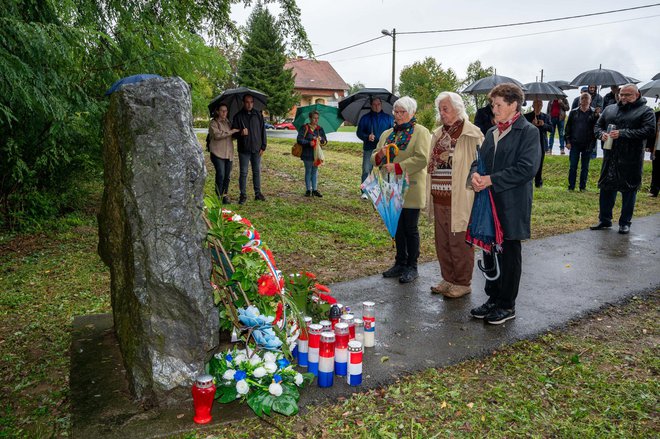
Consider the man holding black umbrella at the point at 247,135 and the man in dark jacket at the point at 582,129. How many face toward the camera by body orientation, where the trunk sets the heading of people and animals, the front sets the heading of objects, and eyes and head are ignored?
2

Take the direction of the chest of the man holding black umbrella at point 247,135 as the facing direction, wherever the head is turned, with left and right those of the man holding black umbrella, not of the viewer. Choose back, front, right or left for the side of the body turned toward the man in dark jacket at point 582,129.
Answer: left

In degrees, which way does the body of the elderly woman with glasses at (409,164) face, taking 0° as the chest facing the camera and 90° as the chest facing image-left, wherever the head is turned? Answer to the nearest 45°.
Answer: approximately 45°

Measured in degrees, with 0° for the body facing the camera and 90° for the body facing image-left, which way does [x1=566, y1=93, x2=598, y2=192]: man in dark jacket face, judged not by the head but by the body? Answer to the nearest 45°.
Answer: approximately 0°

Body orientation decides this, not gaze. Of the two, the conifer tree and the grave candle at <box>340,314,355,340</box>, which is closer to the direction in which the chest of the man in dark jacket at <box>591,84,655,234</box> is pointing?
the grave candle

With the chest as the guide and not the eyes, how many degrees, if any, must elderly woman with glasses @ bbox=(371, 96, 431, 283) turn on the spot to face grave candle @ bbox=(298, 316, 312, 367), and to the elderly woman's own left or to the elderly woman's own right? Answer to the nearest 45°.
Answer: approximately 45° to the elderly woman's own left
